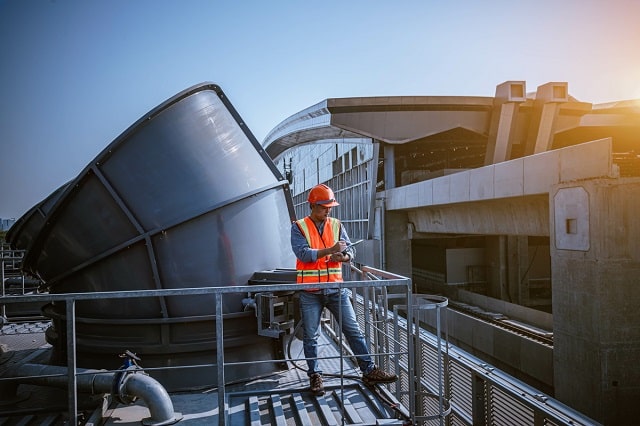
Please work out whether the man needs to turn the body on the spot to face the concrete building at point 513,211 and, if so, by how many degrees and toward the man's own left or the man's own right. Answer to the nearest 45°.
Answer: approximately 90° to the man's own left

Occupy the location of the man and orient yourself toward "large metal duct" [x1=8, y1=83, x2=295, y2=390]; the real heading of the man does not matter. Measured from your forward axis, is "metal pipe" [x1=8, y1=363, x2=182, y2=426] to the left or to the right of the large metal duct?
left

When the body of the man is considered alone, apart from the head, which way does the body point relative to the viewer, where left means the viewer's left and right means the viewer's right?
facing the viewer and to the right of the viewer

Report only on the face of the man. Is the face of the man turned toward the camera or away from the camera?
toward the camera
